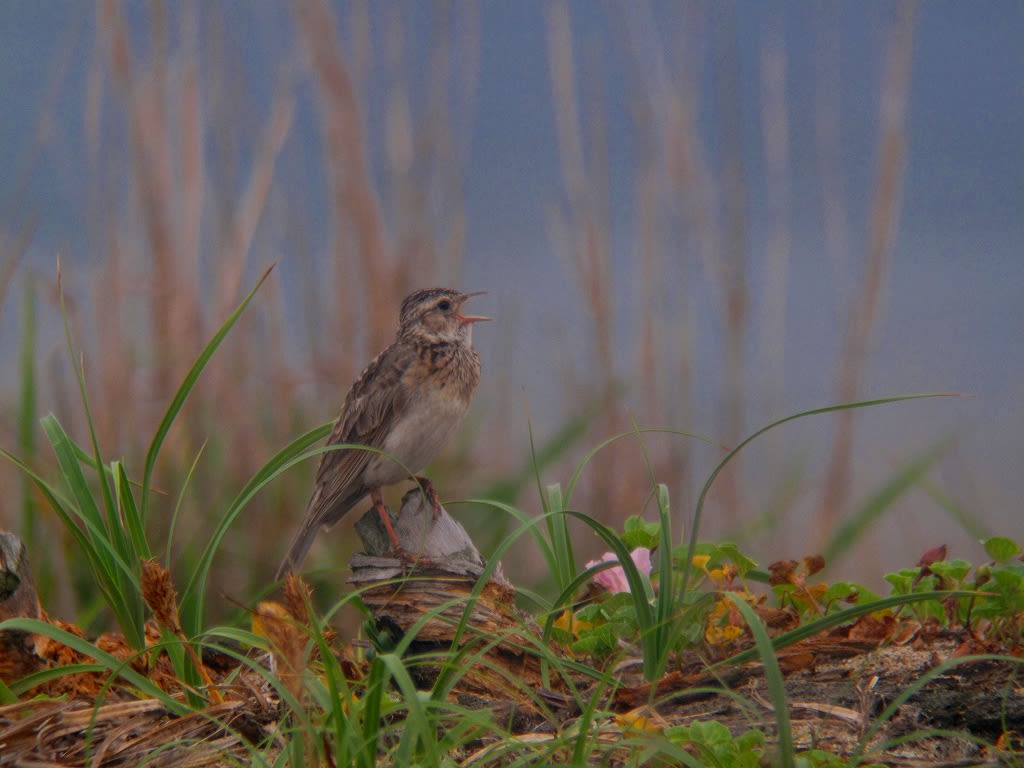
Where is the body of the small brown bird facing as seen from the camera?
to the viewer's right

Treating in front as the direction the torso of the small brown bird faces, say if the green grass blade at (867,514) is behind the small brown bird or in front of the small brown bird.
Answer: in front

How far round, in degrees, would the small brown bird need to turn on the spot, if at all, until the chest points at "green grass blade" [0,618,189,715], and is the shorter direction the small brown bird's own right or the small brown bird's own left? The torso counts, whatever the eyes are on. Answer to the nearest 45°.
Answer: approximately 90° to the small brown bird's own right

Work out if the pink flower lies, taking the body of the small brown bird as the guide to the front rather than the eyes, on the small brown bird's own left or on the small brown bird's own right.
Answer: on the small brown bird's own left

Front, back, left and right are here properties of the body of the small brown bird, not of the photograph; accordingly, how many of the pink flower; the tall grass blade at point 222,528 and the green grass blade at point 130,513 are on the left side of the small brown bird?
0

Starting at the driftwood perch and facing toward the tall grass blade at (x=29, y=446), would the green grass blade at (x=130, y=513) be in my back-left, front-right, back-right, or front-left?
front-left

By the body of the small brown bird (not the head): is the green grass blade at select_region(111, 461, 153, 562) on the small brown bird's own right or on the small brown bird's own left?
on the small brown bird's own right

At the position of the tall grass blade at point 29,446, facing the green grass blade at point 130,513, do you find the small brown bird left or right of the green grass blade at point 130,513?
left

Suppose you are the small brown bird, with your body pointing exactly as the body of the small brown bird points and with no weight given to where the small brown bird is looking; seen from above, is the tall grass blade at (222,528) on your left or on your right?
on your right

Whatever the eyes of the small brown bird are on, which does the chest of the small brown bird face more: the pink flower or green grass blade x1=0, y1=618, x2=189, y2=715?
the pink flower

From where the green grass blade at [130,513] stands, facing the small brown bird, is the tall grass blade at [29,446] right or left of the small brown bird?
left

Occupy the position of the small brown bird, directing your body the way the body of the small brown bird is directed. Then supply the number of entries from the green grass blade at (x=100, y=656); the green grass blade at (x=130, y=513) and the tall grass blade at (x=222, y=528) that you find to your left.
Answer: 0

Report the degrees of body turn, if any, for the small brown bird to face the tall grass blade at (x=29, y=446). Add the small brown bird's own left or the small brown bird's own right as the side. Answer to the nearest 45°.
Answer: approximately 135° to the small brown bird's own left
